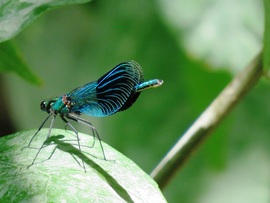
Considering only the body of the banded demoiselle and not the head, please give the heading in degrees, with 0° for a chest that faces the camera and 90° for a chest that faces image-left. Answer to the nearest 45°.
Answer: approximately 90°

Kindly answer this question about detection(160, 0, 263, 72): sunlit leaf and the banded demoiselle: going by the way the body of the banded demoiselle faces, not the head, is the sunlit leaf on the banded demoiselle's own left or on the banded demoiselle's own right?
on the banded demoiselle's own right
